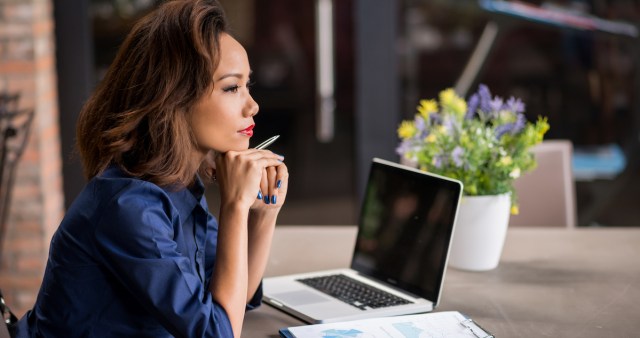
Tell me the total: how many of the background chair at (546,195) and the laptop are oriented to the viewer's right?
0

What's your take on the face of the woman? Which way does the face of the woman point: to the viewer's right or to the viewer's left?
to the viewer's right

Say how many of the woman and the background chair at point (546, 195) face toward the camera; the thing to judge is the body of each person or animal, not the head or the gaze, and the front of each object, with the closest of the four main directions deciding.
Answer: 1

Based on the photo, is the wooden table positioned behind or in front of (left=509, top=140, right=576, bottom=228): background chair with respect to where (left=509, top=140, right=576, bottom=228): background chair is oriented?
in front

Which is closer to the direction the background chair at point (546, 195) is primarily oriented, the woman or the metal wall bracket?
the woman

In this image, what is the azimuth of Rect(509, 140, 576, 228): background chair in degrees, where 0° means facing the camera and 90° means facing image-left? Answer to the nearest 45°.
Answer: approximately 0°

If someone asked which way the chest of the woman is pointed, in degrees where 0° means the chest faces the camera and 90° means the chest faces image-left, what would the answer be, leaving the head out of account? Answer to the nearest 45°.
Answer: approximately 270°

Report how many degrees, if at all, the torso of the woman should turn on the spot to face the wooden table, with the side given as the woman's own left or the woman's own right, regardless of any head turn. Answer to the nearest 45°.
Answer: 0° — they already face it
